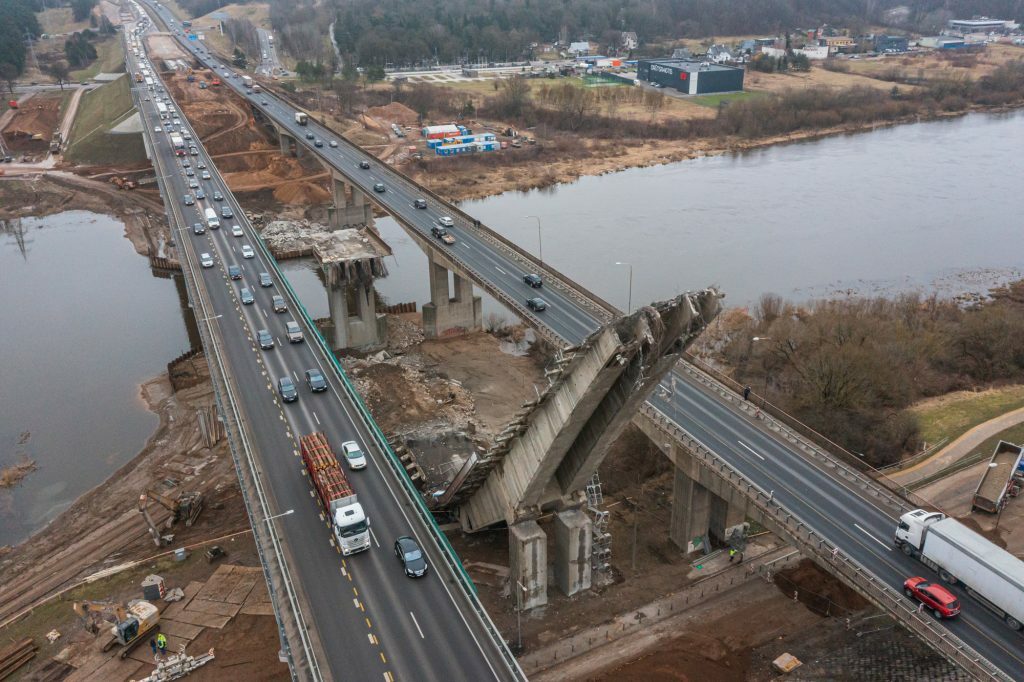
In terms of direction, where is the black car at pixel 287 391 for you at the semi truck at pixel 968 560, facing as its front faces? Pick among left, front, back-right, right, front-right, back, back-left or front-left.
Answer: front-left

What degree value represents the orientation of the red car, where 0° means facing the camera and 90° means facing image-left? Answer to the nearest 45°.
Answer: approximately 135°

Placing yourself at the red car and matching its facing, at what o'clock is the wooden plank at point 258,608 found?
The wooden plank is roughly at 10 o'clock from the red car.

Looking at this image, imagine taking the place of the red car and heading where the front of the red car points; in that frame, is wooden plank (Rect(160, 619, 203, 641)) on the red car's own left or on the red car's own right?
on the red car's own left

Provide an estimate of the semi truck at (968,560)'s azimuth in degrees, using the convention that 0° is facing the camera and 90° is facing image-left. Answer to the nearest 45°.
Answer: approximately 135°

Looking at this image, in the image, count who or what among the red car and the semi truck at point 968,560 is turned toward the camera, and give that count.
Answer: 0

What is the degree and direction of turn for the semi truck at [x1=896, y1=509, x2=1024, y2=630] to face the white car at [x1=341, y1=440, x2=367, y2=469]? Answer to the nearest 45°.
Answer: approximately 45° to its left

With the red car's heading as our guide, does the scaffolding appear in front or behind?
in front
